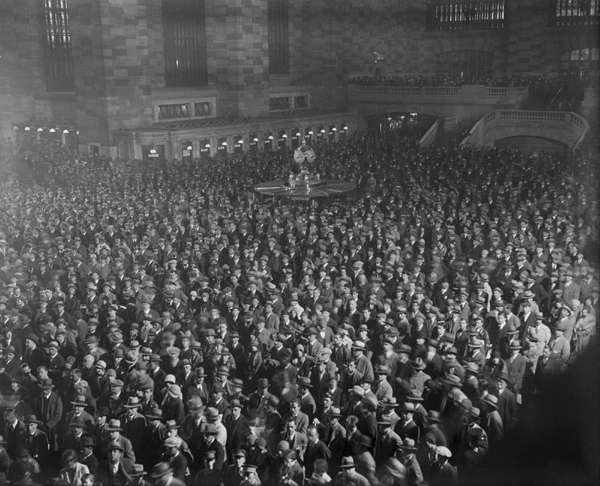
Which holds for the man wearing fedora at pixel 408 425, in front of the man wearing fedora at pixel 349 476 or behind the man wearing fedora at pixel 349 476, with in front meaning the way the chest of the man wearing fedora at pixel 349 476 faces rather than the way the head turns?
behind

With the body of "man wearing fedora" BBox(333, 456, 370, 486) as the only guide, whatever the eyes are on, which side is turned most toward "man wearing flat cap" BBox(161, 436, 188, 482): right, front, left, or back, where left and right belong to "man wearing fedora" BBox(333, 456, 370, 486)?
right

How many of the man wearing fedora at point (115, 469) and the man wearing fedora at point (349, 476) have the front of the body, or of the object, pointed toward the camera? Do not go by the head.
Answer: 2

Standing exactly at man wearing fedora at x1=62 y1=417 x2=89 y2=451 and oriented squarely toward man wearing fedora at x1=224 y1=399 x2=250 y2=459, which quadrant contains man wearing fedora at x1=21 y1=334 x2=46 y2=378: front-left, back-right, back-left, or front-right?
back-left
